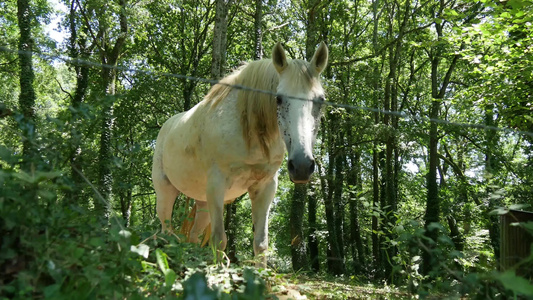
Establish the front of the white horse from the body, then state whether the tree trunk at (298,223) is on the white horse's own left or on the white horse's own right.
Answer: on the white horse's own left

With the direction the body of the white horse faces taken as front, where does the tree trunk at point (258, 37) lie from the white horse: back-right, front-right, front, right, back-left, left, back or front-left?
back-left

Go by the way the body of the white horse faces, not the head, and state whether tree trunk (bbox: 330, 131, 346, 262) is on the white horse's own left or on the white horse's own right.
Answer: on the white horse's own left

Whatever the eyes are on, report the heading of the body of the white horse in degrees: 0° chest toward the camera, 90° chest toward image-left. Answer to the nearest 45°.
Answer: approximately 315°

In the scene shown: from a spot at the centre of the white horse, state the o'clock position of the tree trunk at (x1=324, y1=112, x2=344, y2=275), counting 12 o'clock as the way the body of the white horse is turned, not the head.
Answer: The tree trunk is roughly at 8 o'clock from the white horse.

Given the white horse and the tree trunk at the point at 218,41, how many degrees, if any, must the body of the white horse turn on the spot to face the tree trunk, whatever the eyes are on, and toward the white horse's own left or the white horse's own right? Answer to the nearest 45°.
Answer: approximately 135° to the white horse's own left
